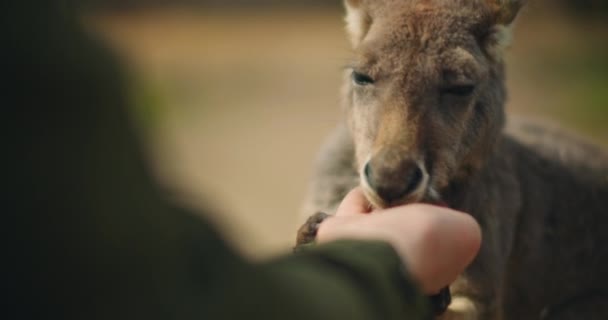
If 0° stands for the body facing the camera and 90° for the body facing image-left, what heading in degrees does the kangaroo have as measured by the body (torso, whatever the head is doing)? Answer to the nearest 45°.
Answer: approximately 45°
